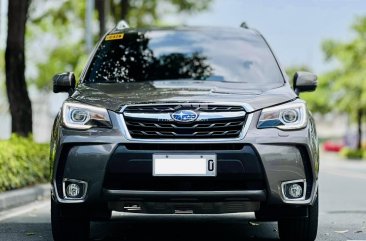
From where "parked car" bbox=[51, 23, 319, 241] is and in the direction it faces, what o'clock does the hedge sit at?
The hedge is roughly at 5 o'clock from the parked car.

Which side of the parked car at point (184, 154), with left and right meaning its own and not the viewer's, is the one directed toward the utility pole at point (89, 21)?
back

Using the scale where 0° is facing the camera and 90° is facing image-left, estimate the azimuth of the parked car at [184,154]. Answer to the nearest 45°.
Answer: approximately 0°

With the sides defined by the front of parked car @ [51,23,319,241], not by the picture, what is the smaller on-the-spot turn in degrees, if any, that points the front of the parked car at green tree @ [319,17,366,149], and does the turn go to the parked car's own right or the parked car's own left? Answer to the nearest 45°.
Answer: approximately 180°
